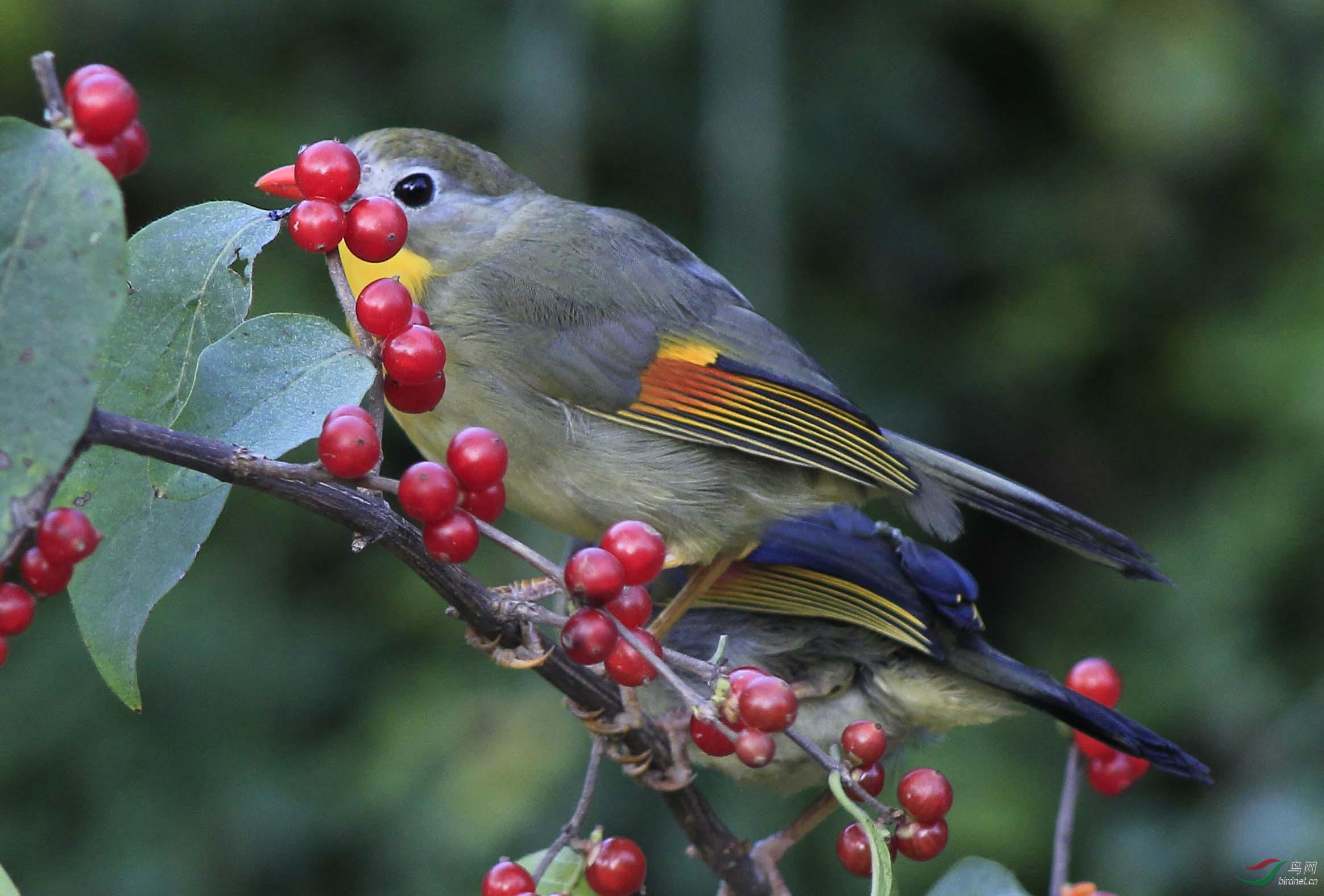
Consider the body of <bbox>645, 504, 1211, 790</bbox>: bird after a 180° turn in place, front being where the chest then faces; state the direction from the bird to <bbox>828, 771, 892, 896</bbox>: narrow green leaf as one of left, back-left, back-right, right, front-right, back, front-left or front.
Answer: right

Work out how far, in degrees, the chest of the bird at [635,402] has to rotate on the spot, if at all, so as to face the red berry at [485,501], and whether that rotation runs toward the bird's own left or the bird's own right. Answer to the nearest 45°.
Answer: approximately 90° to the bird's own left

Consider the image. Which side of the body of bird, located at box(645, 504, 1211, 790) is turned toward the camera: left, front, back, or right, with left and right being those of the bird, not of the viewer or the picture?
left

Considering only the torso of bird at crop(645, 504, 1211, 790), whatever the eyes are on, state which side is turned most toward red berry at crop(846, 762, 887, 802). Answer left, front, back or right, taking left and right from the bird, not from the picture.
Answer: left

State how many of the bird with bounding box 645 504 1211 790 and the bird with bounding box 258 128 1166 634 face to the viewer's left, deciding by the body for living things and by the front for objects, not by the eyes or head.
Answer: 2

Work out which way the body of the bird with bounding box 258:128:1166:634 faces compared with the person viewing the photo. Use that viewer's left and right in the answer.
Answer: facing to the left of the viewer

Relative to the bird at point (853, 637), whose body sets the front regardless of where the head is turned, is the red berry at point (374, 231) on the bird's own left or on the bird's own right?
on the bird's own left

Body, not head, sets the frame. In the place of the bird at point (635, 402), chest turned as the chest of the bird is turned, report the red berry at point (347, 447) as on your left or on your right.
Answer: on your left
